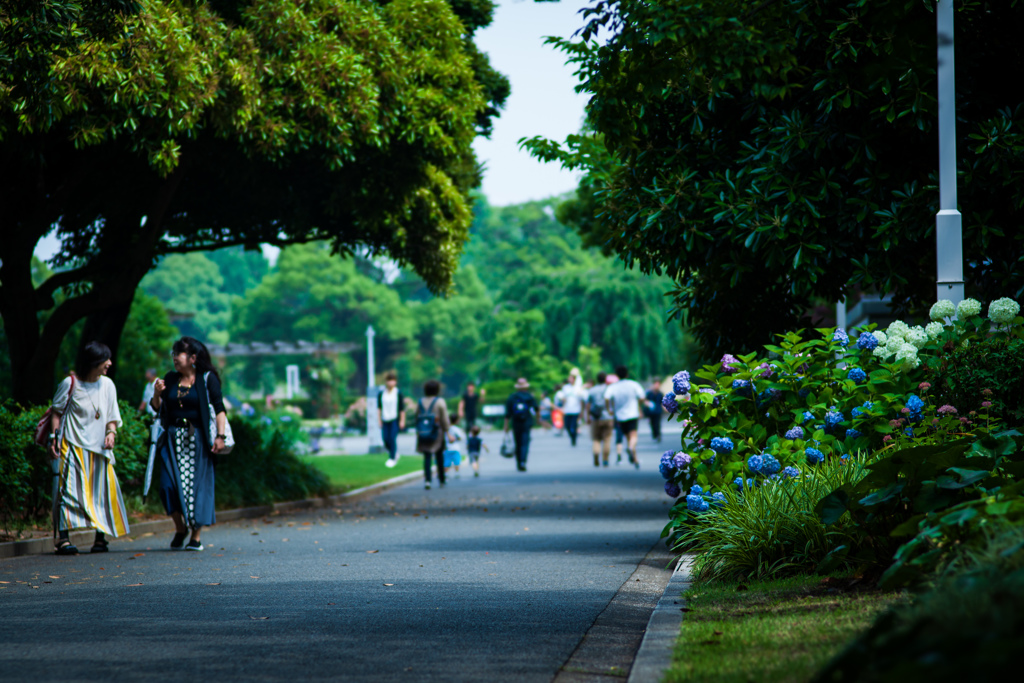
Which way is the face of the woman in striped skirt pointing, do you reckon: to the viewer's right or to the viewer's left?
to the viewer's right

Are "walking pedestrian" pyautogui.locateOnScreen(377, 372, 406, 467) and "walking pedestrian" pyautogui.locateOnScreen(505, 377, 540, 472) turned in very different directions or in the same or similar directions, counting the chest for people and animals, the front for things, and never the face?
very different directions

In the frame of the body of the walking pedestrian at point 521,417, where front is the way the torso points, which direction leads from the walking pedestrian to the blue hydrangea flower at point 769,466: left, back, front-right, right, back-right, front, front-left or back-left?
back

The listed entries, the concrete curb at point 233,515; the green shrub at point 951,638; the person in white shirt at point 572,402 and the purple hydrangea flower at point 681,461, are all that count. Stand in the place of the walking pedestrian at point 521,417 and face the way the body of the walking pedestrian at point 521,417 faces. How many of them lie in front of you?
1

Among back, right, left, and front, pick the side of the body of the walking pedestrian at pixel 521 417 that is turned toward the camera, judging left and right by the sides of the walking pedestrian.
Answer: back

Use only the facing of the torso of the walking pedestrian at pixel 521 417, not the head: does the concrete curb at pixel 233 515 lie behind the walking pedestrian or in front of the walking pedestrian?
behind

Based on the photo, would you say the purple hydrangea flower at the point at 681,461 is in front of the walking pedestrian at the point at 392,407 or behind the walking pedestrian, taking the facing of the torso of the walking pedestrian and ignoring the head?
in front

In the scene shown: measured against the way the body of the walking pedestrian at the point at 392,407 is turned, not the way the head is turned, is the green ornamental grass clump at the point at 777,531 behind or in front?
in front

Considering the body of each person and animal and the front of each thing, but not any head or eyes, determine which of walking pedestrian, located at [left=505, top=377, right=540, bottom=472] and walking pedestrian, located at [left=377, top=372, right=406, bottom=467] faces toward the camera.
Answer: walking pedestrian, located at [left=377, top=372, right=406, bottom=467]

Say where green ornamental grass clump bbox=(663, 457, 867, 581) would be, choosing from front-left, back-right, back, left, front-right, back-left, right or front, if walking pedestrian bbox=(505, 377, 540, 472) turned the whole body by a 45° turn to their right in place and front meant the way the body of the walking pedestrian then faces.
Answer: back-right

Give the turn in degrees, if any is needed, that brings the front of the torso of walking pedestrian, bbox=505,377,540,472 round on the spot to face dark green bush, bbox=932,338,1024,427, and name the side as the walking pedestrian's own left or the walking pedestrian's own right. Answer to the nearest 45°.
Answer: approximately 180°

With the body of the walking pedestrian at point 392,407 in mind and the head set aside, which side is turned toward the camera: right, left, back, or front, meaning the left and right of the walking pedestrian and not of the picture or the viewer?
front

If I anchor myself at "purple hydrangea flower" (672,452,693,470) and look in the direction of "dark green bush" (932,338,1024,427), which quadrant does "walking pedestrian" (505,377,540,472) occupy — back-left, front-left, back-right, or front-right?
front-left

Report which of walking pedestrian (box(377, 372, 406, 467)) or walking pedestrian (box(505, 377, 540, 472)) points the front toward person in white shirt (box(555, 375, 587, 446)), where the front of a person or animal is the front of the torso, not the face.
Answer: walking pedestrian (box(505, 377, 540, 472))

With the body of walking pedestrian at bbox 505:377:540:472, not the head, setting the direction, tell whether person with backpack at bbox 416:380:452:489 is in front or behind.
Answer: behind

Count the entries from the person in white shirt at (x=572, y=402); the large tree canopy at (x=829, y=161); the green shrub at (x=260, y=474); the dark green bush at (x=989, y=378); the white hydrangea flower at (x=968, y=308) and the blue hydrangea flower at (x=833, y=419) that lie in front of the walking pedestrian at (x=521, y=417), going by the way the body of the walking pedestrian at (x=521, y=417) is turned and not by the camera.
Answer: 1
